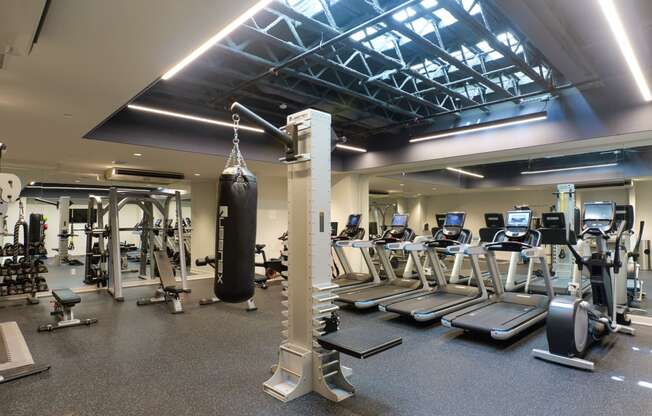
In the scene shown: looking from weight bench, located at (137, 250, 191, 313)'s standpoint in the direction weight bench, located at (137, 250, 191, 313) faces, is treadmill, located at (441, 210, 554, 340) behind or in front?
in front

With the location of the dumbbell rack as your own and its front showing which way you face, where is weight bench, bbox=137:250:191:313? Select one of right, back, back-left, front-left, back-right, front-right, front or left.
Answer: front

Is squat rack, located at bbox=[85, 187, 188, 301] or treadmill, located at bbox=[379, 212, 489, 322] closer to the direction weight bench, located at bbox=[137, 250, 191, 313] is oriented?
the treadmill

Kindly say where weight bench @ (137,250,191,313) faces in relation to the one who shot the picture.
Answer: facing the viewer and to the right of the viewer

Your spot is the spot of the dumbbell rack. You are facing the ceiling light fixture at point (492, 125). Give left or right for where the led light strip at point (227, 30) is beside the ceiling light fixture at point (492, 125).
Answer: right

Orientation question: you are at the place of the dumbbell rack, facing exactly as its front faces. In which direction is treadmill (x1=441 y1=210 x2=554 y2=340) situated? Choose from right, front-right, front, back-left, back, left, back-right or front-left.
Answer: front

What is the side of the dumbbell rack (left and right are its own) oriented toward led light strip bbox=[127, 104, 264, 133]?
left

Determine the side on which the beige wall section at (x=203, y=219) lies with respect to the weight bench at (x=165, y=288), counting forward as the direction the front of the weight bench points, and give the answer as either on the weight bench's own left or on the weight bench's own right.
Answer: on the weight bench's own left

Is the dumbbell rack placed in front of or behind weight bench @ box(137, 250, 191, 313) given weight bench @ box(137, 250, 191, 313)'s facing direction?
behind

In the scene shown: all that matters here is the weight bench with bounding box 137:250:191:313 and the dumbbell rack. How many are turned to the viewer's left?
0

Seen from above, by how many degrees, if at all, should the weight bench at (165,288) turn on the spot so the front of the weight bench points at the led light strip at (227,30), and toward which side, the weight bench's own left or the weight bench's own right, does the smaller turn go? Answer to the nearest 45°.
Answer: approximately 45° to the weight bench's own right
